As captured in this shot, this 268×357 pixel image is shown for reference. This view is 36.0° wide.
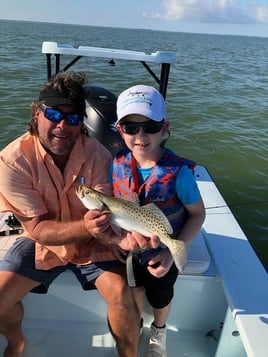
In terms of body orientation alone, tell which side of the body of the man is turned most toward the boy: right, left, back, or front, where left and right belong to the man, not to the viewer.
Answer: left

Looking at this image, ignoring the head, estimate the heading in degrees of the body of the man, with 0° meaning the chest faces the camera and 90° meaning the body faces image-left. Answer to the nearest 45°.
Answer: approximately 0°
